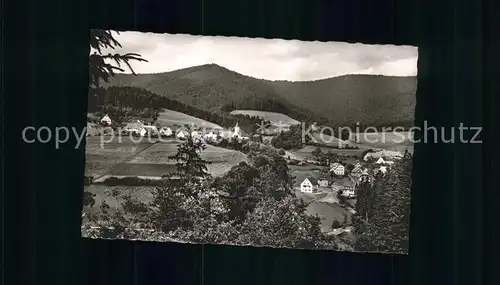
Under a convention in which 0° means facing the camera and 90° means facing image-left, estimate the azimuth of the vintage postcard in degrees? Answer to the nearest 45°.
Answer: approximately 0°
